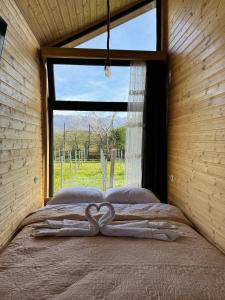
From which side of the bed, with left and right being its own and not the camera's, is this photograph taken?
front

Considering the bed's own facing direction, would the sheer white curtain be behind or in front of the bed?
behind
